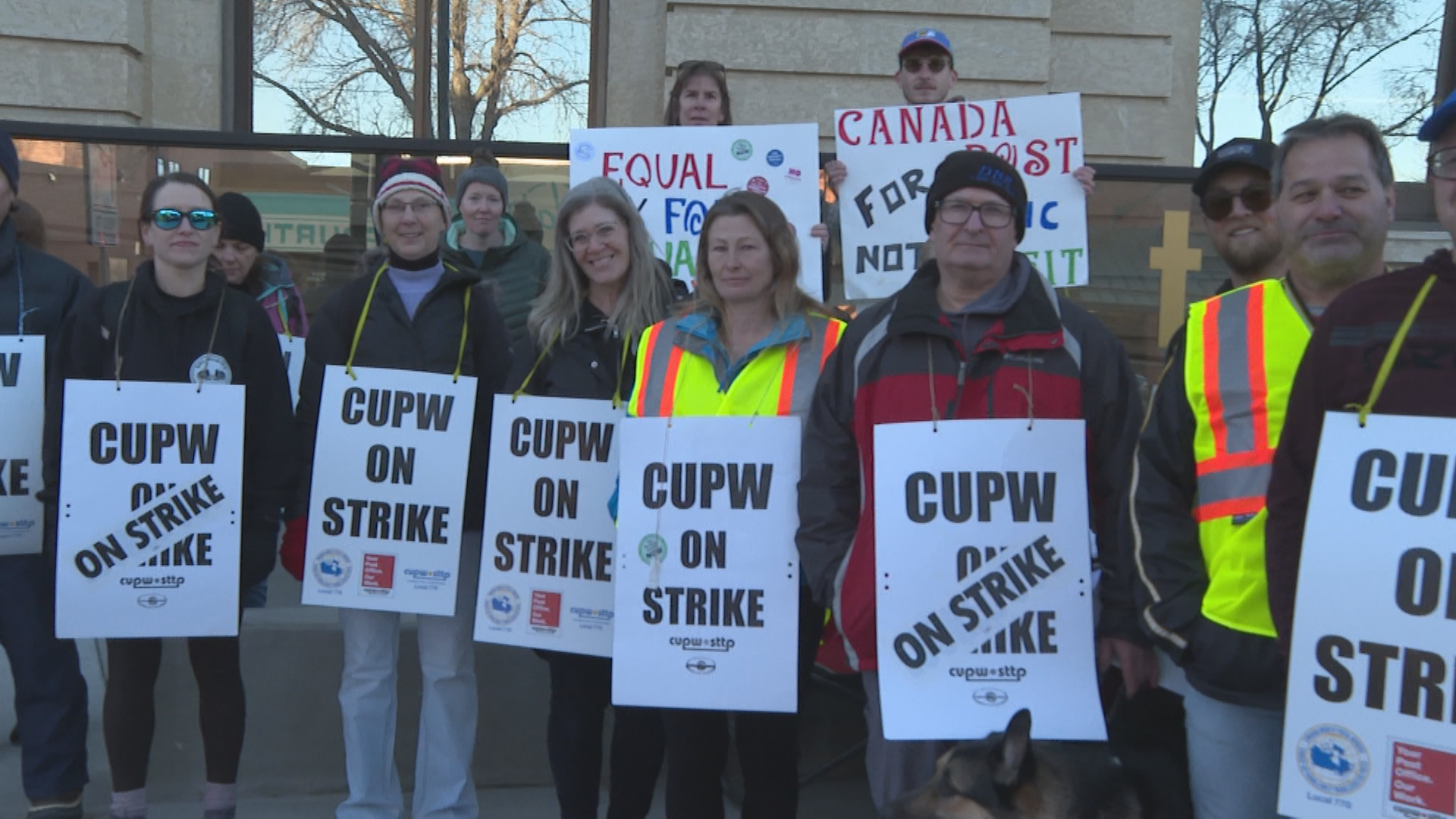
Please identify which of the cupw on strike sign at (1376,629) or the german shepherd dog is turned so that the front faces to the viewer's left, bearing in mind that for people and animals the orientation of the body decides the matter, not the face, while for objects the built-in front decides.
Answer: the german shepherd dog

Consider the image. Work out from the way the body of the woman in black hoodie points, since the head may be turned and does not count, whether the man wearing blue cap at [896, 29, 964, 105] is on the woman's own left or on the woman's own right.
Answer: on the woman's own left

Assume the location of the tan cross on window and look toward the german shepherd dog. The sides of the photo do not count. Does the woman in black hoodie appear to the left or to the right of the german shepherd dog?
right

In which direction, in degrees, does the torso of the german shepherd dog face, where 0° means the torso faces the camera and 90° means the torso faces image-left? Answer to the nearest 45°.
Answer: approximately 90°

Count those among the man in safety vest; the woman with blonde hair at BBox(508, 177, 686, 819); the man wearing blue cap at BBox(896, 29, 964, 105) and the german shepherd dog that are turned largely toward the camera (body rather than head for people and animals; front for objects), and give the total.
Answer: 3

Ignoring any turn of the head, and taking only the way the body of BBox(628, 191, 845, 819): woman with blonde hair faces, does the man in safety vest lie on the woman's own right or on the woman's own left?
on the woman's own left
